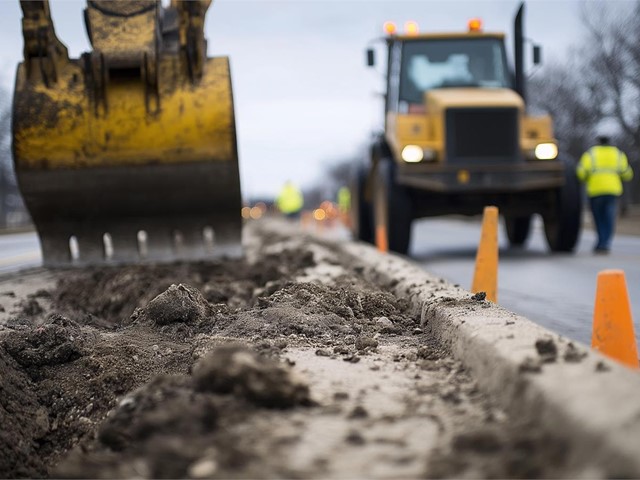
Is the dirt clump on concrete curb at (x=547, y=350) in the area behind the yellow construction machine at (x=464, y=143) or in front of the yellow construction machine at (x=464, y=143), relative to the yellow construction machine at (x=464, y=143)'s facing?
in front

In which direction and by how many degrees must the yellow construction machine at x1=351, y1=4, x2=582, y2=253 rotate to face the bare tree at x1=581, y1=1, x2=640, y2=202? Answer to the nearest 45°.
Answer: approximately 180°

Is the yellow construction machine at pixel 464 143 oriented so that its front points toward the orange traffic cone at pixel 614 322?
yes

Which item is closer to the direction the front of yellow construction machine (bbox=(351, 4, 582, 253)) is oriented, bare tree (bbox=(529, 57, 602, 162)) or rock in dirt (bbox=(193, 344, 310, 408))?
the rock in dirt
